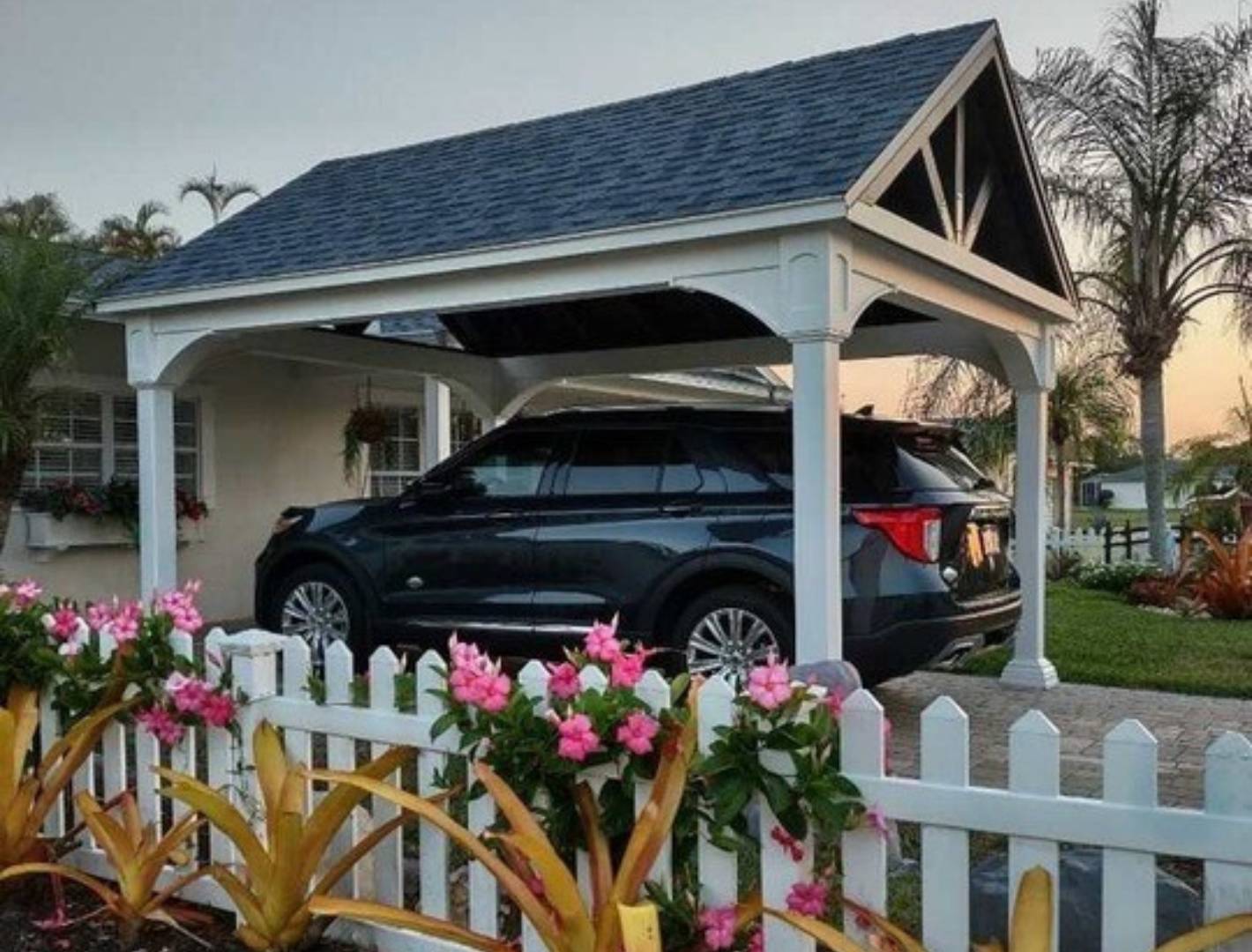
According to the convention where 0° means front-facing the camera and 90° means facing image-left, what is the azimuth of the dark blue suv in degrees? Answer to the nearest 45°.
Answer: approximately 135°

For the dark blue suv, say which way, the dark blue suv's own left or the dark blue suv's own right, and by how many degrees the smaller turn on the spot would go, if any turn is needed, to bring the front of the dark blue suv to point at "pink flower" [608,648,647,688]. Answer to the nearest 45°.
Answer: approximately 135° to the dark blue suv's own left

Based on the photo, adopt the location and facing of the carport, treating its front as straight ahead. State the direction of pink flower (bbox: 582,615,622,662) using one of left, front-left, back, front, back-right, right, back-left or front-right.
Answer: front-right

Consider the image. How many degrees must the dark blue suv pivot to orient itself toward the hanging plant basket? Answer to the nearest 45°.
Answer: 0° — it already faces it

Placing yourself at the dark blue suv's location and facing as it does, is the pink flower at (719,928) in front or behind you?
behind

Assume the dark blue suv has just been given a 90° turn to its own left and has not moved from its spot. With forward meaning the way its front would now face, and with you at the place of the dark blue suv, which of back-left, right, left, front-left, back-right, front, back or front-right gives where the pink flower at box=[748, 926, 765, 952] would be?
front-left

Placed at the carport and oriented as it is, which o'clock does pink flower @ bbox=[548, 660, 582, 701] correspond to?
The pink flower is roughly at 2 o'clock from the carport.

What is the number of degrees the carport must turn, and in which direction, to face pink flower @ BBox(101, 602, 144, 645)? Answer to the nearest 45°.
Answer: approximately 90° to its right

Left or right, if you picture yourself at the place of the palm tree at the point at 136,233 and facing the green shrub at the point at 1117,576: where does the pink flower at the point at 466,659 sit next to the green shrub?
right

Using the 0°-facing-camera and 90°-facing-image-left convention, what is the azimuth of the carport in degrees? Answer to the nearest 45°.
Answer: approximately 315°

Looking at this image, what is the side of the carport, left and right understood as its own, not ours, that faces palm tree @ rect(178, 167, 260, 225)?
back

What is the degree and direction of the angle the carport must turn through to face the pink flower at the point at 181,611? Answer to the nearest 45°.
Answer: approximately 90° to its right

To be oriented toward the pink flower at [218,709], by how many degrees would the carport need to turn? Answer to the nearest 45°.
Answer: approximately 90° to its right

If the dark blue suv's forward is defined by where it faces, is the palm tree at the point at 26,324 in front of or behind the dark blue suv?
in front

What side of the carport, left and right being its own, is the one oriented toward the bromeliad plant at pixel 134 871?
right
